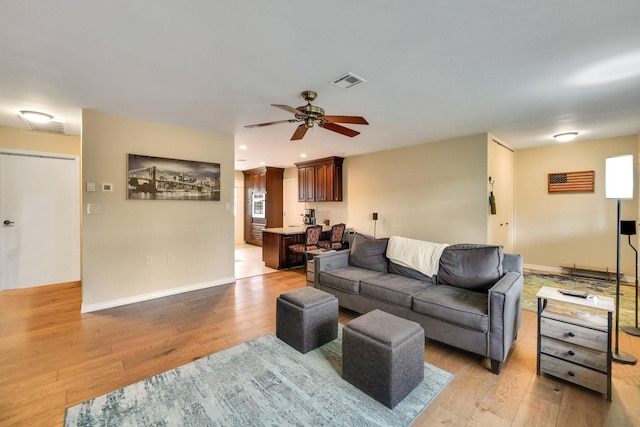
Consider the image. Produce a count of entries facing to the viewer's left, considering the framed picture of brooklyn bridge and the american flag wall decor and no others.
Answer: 0

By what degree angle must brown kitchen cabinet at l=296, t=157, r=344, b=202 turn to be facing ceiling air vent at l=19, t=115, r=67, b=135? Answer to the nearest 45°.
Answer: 0° — it already faces it

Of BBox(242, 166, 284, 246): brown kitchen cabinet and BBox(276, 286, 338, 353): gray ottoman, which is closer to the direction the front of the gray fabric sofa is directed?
the gray ottoman

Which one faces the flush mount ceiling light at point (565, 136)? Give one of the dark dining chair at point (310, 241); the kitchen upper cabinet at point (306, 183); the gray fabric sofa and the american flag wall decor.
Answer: the american flag wall decor

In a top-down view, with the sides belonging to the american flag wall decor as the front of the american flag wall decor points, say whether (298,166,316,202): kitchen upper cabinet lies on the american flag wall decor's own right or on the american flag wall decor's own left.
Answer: on the american flag wall decor's own right

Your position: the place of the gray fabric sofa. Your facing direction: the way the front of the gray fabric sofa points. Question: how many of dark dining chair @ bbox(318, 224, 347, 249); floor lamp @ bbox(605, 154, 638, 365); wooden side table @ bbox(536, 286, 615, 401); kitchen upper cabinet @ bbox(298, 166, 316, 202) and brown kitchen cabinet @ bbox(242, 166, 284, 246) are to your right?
3

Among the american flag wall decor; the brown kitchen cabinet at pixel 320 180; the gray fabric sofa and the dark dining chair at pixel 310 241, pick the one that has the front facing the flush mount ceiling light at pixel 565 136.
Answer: the american flag wall decor

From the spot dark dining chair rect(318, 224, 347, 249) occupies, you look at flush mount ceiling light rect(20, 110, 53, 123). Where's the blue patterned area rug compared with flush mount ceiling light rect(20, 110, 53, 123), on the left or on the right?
left

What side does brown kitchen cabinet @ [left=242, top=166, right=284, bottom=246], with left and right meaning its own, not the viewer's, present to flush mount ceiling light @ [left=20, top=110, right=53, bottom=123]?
front

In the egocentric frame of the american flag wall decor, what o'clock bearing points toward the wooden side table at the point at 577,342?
The wooden side table is roughly at 12 o'clock from the american flag wall decor.

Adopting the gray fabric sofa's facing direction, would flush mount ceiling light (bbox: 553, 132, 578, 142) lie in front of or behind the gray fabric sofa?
behind

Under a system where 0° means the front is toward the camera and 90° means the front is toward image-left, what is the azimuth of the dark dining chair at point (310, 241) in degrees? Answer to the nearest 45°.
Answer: approximately 45°

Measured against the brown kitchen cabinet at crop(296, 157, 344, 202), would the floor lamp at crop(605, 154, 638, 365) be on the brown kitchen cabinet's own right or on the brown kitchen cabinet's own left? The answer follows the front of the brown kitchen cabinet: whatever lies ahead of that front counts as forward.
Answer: on the brown kitchen cabinet's own left

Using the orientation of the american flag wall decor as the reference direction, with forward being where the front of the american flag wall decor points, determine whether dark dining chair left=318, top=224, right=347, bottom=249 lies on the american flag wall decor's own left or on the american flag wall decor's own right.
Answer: on the american flag wall decor's own right
